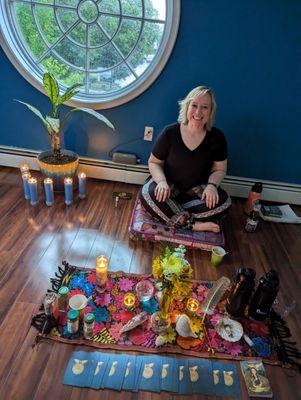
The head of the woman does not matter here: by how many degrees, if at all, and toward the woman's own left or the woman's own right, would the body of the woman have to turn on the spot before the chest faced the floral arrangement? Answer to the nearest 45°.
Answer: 0° — they already face it

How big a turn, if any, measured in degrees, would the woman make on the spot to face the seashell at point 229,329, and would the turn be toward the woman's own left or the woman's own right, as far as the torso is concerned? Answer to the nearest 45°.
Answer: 0° — they already face it

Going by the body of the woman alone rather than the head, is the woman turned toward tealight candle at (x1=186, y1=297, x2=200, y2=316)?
yes

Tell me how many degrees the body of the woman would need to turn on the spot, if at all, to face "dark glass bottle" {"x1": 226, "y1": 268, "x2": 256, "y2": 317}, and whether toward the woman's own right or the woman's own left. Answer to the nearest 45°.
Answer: approximately 45° to the woman's own left

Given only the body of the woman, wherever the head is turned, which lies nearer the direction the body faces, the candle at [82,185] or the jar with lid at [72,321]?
the jar with lid

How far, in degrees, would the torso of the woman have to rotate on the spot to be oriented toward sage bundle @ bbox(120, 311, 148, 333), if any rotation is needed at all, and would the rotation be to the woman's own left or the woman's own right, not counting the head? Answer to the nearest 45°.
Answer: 0° — they already face it

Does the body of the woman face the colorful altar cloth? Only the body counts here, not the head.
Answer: yes

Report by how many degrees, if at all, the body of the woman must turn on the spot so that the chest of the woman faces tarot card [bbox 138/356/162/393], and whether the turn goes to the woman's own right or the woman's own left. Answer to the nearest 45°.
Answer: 0° — they already face it

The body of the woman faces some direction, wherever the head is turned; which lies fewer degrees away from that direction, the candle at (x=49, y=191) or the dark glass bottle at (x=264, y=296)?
the dark glass bottle

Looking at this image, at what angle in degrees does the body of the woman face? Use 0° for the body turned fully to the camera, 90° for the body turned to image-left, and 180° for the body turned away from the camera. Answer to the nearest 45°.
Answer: approximately 0°
